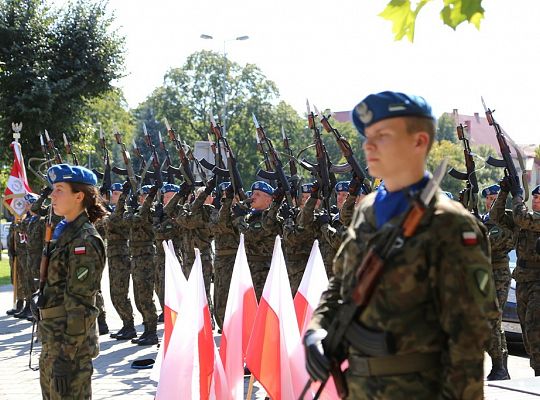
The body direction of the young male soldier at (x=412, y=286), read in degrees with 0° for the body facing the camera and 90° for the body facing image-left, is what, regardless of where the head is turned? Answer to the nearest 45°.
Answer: approximately 45°

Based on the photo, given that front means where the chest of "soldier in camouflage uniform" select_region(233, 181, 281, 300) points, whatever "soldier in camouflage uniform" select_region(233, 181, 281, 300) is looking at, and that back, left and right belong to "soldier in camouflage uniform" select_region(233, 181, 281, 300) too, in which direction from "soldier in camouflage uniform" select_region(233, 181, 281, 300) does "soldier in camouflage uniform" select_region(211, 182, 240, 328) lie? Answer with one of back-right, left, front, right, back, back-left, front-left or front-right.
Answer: right

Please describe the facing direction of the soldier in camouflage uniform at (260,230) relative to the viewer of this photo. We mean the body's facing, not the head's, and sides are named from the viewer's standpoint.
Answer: facing the viewer and to the left of the viewer

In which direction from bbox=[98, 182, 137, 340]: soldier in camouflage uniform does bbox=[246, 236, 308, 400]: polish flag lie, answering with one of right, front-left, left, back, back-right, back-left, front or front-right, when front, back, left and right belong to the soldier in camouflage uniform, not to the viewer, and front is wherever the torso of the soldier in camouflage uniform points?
left

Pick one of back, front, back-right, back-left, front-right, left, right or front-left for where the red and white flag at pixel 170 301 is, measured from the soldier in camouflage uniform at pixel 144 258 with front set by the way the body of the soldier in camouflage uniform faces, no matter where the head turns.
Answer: left
